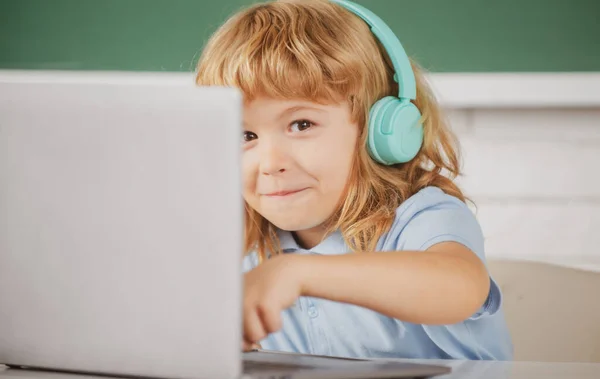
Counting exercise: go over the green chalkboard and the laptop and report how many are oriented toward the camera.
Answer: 1

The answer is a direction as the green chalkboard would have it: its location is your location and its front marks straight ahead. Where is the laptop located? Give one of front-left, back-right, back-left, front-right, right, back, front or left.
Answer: front

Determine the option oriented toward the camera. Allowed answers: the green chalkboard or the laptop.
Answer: the green chalkboard

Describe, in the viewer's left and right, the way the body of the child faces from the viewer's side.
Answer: facing the viewer and to the left of the viewer

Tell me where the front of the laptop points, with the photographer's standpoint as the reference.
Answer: facing away from the viewer and to the right of the viewer

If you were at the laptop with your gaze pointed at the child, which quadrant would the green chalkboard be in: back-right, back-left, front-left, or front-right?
front-left

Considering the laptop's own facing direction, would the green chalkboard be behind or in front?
in front

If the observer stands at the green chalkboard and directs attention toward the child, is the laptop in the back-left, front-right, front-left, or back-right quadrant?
front-right

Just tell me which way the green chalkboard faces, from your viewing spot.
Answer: facing the viewer

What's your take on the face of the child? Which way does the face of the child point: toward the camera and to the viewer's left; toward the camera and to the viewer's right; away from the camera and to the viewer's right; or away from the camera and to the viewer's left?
toward the camera and to the viewer's left

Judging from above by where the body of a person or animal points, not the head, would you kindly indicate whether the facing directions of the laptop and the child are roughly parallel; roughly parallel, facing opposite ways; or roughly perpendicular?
roughly parallel, facing opposite ways
